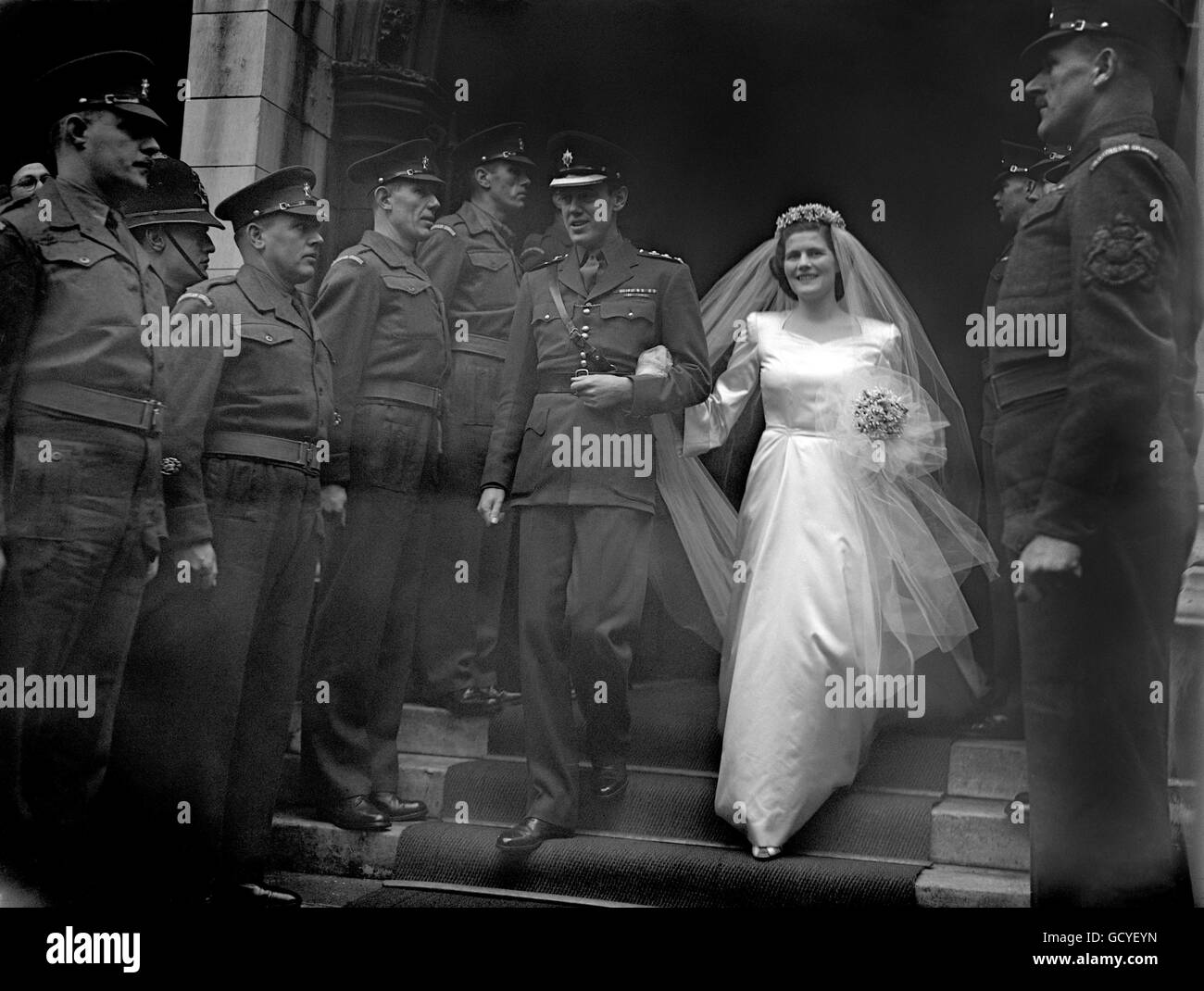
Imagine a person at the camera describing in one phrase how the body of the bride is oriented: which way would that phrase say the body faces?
toward the camera

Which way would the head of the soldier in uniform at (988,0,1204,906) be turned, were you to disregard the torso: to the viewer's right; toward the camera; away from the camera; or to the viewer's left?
to the viewer's left

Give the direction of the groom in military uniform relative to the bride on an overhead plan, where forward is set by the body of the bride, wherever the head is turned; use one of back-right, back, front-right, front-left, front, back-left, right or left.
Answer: right

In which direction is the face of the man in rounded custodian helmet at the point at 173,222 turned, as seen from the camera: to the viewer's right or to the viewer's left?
to the viewer's right

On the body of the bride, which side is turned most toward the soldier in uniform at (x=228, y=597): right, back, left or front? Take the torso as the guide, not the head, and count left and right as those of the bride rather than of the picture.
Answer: right

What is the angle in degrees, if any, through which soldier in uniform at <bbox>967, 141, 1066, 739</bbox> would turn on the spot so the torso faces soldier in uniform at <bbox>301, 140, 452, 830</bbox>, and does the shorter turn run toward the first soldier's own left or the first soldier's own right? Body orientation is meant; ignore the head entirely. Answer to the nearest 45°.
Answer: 0° — they already face them

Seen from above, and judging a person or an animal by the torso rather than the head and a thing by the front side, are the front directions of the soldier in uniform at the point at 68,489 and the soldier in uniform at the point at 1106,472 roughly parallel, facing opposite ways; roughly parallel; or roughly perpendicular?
roughly parallel, facing opposite ways

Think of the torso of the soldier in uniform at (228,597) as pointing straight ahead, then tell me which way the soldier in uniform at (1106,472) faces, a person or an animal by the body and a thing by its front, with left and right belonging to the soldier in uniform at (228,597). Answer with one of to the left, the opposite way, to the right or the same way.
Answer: the opposite way

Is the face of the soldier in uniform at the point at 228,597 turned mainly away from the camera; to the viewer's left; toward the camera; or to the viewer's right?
to the viewer's right

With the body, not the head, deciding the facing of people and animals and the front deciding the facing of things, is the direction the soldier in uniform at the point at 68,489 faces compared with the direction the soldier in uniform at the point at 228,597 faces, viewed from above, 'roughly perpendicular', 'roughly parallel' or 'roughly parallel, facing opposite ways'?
roughly parallel

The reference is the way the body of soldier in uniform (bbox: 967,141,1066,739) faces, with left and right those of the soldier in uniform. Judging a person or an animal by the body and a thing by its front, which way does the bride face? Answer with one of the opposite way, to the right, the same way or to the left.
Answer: to the left

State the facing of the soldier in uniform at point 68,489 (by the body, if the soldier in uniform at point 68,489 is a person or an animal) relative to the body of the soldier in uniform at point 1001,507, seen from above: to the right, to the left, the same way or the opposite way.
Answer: the opposite way

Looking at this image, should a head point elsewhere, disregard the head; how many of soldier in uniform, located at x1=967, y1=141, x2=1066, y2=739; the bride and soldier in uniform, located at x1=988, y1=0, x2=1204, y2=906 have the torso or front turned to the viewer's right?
0

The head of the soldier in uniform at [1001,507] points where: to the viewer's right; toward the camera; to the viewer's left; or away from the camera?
to the viewer's left

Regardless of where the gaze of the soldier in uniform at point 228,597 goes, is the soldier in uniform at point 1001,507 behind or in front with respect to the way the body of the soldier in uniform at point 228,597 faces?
in front
